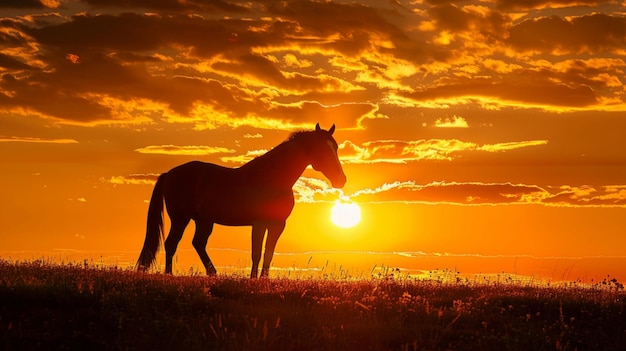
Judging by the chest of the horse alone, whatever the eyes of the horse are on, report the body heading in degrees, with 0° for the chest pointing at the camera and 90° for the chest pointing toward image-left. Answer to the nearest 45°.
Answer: approximately 270°
